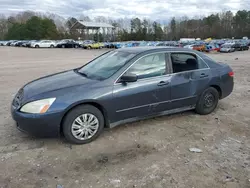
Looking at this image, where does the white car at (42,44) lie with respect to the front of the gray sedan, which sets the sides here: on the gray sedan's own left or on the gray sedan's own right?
on the gray sedan's own right

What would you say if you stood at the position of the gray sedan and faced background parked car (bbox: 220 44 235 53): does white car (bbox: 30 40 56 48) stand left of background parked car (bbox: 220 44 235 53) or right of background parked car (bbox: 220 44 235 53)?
left

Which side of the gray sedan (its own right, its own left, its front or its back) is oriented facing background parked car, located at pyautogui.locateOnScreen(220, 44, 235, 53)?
back

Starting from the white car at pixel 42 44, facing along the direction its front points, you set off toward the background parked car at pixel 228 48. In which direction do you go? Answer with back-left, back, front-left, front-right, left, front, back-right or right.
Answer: back-left

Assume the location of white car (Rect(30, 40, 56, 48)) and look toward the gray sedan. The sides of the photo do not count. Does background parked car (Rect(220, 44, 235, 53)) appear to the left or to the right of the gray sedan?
left

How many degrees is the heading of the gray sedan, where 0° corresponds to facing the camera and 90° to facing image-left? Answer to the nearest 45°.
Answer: approximately 45°
